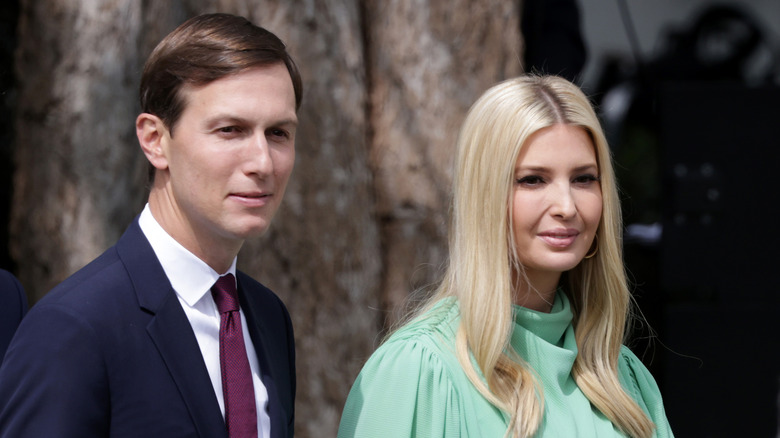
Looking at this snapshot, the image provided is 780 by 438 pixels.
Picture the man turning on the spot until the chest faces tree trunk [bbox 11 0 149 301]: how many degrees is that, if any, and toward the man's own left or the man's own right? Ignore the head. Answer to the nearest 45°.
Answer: approximately 135° to the man's own left

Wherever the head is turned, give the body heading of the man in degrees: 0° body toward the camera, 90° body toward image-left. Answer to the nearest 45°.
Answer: approximately 315°

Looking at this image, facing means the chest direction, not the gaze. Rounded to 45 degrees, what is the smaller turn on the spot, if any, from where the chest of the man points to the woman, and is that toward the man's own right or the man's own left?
approximately 45° to the man's own left

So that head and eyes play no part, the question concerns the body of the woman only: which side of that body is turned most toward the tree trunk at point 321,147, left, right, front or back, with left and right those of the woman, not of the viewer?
back

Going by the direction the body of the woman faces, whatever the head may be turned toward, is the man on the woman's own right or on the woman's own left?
on the woman's own right
